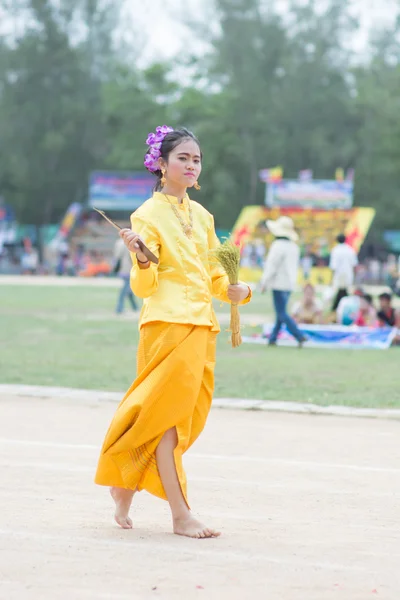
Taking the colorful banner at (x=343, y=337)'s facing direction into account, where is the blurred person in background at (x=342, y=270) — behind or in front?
behind

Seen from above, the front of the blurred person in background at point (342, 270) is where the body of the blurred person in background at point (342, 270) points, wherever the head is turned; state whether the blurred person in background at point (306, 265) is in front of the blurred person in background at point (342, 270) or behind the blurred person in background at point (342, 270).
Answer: in front

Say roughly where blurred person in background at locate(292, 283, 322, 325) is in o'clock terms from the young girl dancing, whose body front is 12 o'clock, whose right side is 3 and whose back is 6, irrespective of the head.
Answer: The blurred person in background is roughly at 8 o'clock from the young girl dancing.
